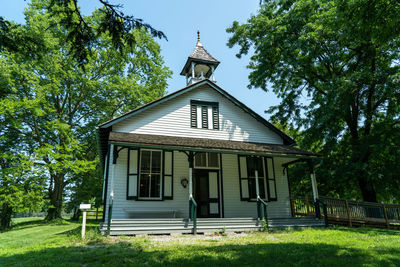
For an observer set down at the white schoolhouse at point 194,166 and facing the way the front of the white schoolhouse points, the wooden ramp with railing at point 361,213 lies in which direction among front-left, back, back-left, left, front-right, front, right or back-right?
left

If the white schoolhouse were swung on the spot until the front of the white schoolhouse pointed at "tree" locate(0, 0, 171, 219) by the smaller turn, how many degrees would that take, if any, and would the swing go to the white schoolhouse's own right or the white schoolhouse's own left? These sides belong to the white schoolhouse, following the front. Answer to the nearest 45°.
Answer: approximately 135° to the white schoolhouse's own right

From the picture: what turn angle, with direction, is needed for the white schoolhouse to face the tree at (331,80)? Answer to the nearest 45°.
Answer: approximately 90° to its left

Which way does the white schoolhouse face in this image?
toward the camera

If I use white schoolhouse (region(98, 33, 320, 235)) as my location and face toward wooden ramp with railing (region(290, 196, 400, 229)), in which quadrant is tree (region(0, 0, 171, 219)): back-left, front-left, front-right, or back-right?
back-left
